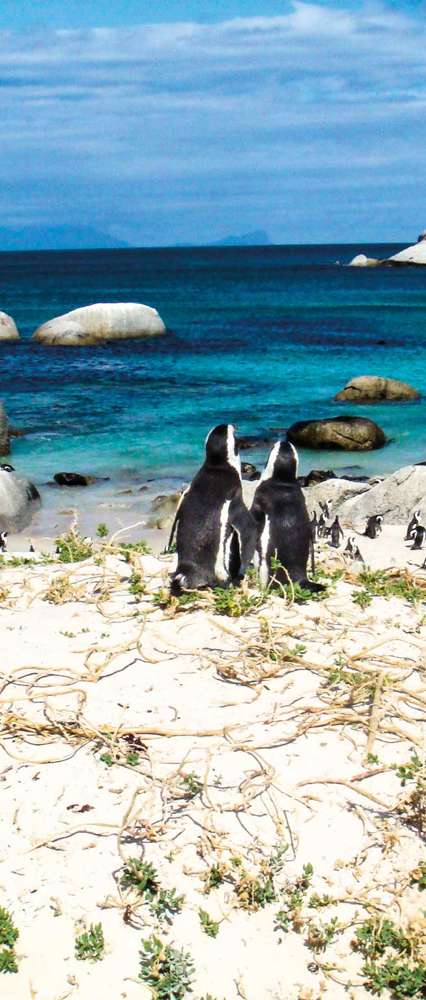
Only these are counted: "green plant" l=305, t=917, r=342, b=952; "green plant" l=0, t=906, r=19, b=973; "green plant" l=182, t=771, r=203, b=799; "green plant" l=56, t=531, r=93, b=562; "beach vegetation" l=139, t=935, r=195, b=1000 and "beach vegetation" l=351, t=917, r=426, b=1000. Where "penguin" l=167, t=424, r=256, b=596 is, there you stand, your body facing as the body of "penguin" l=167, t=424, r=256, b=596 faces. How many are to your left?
1

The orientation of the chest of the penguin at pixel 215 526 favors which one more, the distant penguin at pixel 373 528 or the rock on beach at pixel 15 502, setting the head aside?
the distant penguin

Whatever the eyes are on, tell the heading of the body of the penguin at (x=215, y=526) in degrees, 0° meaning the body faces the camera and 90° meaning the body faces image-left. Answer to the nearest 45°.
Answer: approximately 225°

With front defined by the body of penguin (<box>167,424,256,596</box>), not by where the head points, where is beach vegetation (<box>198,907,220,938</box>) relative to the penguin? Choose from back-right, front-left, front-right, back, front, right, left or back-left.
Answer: back-right

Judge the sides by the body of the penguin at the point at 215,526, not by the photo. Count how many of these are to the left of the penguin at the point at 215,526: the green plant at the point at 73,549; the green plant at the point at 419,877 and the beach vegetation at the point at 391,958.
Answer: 1

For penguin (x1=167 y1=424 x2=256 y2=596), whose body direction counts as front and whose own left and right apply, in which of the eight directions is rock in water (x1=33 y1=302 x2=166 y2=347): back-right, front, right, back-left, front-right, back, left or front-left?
front-left

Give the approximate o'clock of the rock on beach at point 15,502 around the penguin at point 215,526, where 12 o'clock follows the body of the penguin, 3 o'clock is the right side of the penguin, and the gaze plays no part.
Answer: The rock on beach is roughly at 10 o'clock from the penguin.

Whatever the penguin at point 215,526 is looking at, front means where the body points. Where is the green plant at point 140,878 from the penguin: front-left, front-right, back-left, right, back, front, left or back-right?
back-right

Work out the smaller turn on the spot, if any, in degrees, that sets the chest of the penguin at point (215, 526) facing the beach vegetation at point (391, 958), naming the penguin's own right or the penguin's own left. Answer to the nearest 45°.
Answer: approximately 135° to the penguin's own right

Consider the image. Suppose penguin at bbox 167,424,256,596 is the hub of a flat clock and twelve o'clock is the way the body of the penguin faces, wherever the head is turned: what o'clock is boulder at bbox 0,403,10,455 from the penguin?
The boulder is roughly at 10 o'clock from the penguin.

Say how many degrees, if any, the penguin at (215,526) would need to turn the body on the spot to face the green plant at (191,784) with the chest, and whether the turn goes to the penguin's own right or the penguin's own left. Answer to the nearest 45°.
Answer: approximately 135° to the penguin's own right

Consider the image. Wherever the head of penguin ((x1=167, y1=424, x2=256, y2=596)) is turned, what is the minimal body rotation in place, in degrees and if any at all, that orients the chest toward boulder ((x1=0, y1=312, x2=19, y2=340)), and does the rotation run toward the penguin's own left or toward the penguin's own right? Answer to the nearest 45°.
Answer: approximately 45° to the penguin's own left

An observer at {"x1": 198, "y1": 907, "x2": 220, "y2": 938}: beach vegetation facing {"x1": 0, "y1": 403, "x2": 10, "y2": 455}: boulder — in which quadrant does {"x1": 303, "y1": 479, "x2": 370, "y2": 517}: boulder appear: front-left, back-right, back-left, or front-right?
front-right

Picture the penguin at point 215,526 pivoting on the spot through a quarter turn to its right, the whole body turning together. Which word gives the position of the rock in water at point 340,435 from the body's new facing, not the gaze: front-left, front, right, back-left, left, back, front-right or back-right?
back-left

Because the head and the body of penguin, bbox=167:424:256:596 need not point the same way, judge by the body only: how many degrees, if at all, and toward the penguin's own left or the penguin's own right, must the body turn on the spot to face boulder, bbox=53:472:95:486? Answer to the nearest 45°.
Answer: approximately 45° to the penguin's own left

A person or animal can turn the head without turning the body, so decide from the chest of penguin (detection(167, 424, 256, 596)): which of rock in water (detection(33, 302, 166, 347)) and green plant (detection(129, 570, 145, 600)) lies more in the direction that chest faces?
the rock in water
